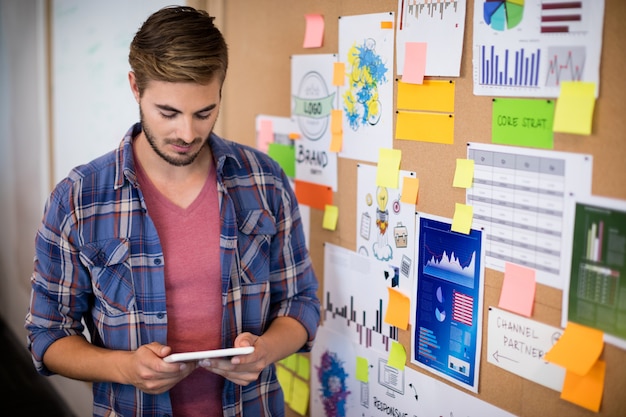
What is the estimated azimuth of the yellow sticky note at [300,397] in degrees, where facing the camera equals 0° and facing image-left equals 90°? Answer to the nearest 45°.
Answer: approximately 45°

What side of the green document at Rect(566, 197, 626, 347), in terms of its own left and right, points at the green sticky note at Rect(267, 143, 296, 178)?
right

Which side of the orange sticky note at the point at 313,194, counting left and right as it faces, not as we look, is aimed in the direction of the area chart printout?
left

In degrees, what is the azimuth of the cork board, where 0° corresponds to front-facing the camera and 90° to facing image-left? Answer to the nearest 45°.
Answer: approximately 45°

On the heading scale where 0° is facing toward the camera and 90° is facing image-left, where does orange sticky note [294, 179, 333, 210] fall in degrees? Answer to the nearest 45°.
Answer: approximately 45°

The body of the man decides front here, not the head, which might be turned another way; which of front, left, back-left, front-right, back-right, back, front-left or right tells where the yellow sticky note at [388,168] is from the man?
left

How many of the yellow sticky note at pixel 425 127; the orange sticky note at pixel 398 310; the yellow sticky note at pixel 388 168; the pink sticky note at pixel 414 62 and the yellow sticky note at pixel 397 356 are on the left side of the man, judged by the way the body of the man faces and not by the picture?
5
